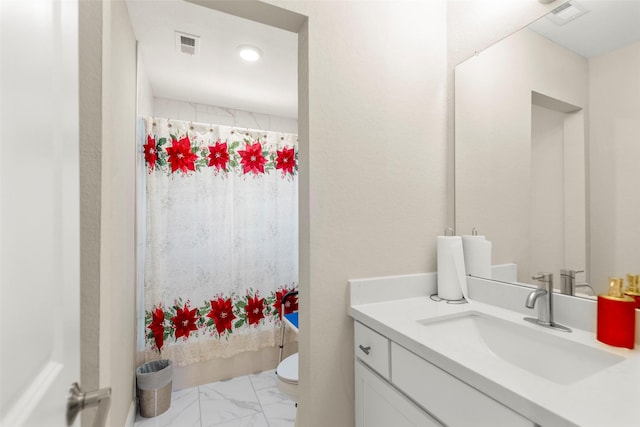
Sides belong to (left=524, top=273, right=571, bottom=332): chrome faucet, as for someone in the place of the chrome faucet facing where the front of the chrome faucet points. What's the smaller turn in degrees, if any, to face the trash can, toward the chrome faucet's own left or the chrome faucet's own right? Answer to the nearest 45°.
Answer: approximately 45° to the chrome faucet's own right

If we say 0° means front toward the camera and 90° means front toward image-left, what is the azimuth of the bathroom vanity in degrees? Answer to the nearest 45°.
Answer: approximately 45°

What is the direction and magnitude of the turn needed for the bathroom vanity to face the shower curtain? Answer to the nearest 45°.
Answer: approximately 45° to its right

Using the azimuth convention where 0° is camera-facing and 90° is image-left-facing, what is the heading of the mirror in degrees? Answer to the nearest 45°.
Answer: approximately 45°

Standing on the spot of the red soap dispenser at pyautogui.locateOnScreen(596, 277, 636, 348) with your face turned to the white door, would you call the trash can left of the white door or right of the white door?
right
